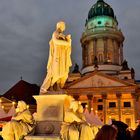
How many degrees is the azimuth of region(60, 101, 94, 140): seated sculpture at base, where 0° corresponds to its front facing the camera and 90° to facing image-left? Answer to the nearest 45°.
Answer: approximately 0°

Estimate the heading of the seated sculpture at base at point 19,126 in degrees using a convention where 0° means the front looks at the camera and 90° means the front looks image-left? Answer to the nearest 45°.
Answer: approximately 45°

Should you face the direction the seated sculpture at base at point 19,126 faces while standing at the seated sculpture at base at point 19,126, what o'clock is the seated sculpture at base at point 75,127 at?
the seated sculpture at base at point 75,127 is roughly at 8 o'clock from the seated sculpture at base at point 19,126.

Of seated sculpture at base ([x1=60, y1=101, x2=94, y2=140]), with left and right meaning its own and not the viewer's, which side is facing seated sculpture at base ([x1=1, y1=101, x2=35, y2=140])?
right
